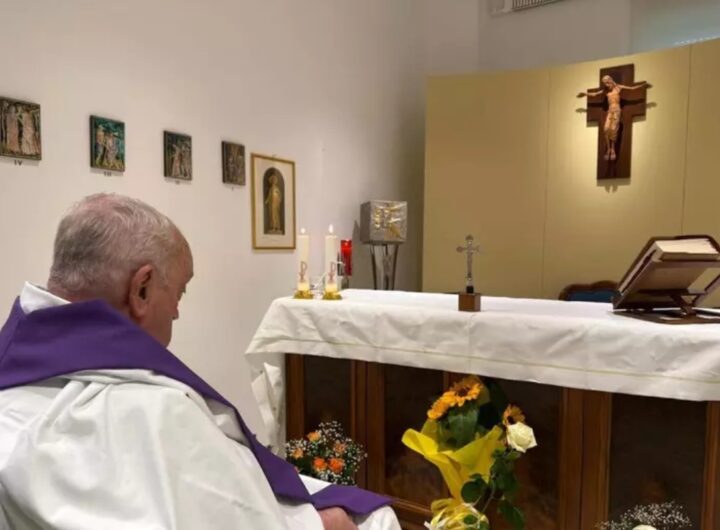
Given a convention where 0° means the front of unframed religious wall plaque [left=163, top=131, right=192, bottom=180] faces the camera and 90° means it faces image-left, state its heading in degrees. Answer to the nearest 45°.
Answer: approximately 315°

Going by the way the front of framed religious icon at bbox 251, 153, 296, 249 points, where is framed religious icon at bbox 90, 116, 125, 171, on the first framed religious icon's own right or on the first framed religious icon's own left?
on the first framed religious icon's own right

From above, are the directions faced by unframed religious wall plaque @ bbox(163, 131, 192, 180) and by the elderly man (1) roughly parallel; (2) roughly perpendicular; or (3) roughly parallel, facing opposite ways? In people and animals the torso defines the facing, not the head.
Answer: roughly perpendicular

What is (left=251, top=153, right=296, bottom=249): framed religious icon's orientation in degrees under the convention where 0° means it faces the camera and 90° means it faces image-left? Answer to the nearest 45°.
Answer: approximately 315°

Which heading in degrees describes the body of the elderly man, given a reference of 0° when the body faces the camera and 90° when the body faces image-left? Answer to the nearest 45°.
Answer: approximately 225°

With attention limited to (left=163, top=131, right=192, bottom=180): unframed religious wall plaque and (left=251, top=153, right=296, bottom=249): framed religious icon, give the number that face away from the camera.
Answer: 0

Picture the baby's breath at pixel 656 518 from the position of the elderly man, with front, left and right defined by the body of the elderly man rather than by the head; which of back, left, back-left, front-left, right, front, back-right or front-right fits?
front-right

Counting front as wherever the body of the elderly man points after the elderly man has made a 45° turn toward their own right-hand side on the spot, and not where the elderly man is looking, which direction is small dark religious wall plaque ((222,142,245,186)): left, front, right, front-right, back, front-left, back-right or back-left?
left

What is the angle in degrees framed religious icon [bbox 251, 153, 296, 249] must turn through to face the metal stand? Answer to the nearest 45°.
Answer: approximately 90° to its left

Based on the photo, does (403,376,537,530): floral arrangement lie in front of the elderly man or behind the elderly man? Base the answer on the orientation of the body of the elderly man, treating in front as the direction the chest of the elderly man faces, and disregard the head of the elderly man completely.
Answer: in front

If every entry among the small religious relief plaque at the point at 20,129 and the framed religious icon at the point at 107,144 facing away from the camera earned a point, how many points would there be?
0

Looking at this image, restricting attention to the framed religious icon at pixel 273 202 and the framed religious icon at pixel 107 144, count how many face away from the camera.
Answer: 0

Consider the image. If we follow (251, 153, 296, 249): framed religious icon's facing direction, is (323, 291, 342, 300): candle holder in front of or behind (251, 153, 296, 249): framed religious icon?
in front

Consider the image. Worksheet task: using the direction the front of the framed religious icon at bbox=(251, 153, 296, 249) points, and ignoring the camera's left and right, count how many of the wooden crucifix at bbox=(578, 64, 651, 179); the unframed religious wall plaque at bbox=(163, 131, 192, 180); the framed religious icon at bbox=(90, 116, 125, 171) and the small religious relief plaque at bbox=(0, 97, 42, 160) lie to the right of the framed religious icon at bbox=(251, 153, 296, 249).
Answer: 3
